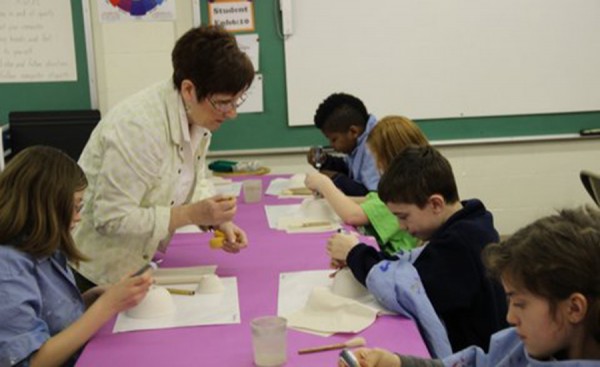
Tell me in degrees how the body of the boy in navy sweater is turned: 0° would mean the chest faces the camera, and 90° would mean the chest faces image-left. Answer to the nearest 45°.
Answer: approximately 90°

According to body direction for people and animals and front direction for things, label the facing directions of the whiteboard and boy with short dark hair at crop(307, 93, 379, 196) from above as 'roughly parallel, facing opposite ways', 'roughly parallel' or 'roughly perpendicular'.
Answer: roughly perpendicular

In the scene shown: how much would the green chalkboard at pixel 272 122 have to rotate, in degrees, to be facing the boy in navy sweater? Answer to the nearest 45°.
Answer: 0° — it already faces them

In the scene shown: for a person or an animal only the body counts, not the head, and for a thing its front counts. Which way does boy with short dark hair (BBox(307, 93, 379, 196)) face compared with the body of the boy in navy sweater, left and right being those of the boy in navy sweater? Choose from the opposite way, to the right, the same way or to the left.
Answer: the same way

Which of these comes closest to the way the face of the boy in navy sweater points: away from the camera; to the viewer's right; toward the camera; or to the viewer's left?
to the viewer's left

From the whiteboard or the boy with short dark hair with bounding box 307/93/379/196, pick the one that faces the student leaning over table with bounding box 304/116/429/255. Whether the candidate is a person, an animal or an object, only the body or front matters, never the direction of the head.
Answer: the whiteboard

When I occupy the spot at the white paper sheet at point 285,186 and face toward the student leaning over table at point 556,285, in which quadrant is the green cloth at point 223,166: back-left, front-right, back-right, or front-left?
back-right

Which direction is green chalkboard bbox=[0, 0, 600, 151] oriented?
toward the camera

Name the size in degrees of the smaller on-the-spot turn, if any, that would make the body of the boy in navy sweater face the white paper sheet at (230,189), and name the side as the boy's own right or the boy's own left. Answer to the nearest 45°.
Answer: approximately 45° to the boy's own right

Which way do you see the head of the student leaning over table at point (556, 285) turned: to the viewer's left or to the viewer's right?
to the viewer's left

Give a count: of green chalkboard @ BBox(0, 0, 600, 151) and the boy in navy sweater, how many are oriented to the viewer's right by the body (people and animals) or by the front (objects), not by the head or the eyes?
0

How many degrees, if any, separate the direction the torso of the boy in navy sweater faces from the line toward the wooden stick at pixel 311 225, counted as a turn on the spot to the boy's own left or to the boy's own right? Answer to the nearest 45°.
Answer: approximately 45° to the boy's own right

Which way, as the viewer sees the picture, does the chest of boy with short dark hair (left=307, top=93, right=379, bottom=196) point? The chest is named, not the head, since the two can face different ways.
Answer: to the viewer's left

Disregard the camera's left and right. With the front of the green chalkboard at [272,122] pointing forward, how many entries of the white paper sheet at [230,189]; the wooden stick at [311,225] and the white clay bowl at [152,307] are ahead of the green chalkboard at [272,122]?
3

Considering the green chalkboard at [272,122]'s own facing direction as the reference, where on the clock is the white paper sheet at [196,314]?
The white paper sheet is roughly at 12 o'clock from the green chalkboard.

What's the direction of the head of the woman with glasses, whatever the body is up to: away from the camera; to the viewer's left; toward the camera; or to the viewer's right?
to the viewer's right

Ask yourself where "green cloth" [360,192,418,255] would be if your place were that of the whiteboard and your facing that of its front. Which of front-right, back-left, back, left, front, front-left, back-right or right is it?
front
